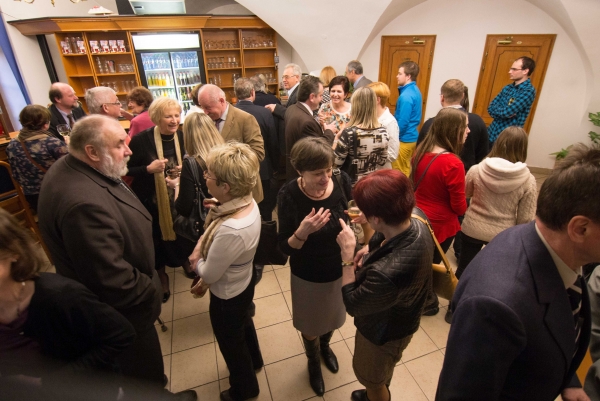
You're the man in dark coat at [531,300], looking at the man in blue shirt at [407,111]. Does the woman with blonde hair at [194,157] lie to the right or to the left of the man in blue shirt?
left

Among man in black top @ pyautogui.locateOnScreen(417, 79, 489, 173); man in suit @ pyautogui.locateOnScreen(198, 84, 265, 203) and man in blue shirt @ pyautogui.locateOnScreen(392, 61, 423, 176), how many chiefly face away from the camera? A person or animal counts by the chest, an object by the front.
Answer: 1

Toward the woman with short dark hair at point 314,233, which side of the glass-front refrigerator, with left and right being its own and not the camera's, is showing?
front

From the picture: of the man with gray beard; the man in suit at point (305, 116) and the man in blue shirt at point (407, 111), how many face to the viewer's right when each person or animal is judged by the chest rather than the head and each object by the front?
2

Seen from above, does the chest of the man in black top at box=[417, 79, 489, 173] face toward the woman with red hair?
no

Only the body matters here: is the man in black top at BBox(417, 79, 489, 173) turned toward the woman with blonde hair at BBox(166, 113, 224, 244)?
no

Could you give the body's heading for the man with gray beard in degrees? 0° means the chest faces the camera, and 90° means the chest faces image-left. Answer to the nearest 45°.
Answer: approximately 270°

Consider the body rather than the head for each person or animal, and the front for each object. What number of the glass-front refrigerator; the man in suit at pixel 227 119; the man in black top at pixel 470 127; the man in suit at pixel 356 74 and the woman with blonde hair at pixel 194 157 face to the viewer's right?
0

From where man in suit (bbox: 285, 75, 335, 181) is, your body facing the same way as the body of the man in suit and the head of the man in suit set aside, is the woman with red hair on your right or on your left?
on your right
